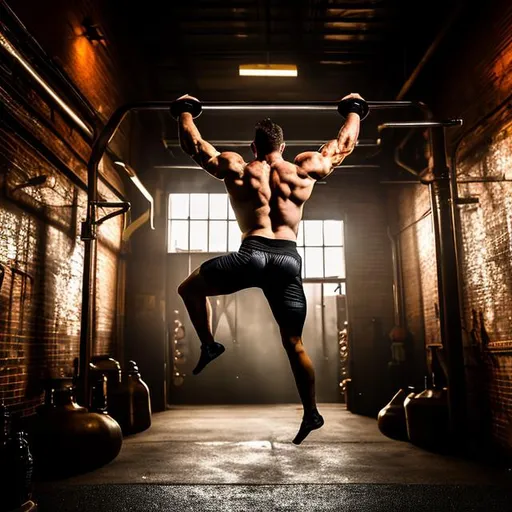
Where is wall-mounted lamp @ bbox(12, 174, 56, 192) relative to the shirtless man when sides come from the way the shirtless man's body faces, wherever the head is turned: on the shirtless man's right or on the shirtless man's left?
on the shirtless man's left

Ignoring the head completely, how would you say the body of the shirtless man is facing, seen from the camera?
away from the camera

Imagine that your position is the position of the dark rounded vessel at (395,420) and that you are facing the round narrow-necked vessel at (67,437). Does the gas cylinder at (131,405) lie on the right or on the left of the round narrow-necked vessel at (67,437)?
right

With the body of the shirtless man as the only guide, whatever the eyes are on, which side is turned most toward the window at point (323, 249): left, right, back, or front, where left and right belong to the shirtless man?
front

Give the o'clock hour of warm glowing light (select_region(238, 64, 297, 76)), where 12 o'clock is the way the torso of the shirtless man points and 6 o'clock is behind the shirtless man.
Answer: The warm glowing light is roughly at 12 o'clock from the shirtless man.

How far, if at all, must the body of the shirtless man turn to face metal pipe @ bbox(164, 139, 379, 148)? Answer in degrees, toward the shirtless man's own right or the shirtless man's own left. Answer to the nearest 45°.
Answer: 0° — they already face it

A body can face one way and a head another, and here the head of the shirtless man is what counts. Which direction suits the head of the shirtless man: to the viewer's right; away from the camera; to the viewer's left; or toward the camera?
away from the camera
